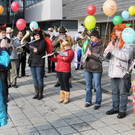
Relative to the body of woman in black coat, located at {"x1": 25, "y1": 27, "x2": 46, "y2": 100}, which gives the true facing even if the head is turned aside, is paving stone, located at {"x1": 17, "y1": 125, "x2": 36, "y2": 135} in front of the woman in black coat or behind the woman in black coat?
in front

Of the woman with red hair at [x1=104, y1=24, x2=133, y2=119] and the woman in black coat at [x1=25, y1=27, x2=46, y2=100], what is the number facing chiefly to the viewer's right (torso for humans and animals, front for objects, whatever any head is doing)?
0

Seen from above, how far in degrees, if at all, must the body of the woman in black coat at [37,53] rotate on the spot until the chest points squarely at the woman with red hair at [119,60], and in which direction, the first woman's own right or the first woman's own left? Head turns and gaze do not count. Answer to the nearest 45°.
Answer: approximately 90° to the first woman's own left

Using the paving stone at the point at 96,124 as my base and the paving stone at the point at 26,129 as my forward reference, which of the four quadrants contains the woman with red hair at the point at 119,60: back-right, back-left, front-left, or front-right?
back-right

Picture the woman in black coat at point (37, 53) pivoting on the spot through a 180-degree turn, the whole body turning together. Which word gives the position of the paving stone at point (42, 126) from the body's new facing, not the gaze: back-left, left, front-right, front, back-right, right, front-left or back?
back-right

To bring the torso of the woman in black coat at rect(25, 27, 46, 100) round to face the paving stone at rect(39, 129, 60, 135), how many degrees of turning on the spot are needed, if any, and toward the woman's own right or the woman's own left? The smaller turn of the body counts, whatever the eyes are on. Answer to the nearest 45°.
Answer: approximately 45° to the woman's own left

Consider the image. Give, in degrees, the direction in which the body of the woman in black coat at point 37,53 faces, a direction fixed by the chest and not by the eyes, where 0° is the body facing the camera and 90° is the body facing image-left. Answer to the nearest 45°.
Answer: approximately 45°

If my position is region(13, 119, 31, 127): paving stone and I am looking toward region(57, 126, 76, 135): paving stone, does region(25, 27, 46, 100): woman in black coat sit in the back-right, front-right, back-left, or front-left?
back-left

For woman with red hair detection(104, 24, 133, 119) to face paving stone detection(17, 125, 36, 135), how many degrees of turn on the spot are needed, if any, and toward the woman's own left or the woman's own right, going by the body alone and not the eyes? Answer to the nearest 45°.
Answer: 0° — they already face it

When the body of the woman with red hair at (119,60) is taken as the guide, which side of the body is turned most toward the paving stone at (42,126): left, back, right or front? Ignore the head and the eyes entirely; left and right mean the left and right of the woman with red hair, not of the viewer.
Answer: front

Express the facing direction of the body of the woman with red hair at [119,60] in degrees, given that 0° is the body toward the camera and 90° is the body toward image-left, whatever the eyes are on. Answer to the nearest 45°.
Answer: approximately 45°

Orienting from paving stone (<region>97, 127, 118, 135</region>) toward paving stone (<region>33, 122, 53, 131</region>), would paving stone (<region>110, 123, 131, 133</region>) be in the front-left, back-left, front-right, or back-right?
back-right

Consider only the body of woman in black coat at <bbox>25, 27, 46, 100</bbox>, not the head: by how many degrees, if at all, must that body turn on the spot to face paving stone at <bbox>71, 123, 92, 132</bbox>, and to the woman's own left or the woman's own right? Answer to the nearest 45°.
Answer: approximately 45° to the woman's own left
